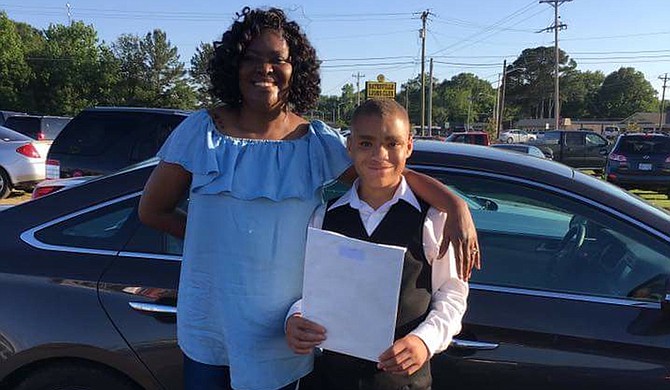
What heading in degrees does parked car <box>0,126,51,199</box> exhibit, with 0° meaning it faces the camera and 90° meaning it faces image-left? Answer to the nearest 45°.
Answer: approximately 135°

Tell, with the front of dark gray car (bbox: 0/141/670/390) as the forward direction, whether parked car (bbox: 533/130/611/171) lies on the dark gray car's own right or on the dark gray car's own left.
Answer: on the dark gray car's own left

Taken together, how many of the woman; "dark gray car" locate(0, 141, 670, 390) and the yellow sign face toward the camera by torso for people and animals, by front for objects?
2

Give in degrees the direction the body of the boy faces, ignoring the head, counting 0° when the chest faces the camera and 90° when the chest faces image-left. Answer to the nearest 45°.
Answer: approximately 0°

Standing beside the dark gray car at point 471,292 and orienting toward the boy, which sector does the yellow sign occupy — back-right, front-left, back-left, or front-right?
back-right

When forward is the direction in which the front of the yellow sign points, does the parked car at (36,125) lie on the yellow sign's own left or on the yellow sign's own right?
on the yellow sign's own right

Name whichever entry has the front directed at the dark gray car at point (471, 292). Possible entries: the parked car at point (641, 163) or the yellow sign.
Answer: the yellow sign

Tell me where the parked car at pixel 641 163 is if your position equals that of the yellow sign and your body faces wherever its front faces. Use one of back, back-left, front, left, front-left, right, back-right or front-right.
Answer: front-left

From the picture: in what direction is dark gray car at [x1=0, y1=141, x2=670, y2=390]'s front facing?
to the viewer's right

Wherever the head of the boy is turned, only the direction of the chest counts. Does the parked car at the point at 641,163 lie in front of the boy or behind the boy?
behind

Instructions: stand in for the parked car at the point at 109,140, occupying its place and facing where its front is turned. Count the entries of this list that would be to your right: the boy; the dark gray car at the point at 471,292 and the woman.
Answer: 3

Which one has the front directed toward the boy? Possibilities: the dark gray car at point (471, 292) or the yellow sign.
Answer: the yellow sign

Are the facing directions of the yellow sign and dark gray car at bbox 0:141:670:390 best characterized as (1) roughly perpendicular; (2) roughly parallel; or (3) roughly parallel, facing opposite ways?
roughly perpendicular

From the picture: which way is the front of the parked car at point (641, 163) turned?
away from the camera
